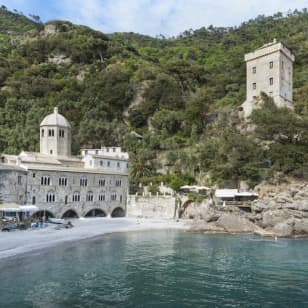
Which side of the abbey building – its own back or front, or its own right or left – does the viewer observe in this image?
front

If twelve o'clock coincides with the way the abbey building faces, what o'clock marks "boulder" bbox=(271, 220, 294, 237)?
The boulder is roughly at 10 o'clock from the abbey building.

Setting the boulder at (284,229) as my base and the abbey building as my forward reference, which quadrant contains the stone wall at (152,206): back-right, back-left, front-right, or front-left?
front-right

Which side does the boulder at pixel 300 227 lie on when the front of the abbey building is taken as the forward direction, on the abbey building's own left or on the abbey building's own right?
on the abbey building's own left

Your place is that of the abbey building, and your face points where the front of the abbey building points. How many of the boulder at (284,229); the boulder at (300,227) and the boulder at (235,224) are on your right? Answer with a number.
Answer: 0

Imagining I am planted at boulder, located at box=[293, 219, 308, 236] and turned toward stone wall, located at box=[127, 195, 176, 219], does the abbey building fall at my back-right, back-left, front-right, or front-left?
front-left

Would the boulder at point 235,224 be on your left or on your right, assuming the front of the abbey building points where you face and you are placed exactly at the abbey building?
on your left

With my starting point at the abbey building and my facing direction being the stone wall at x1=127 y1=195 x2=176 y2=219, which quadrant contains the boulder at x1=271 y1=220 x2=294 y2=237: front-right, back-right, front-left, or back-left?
front-right

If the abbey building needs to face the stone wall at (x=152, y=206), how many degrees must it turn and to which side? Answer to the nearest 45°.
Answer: approximately 90° to its left

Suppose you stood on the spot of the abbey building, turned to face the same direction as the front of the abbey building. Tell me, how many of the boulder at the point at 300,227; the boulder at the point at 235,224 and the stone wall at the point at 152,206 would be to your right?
0

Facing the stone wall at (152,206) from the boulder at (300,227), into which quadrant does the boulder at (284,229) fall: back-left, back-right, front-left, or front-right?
front-left

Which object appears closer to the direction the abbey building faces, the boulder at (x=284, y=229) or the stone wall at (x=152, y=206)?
the boulder
